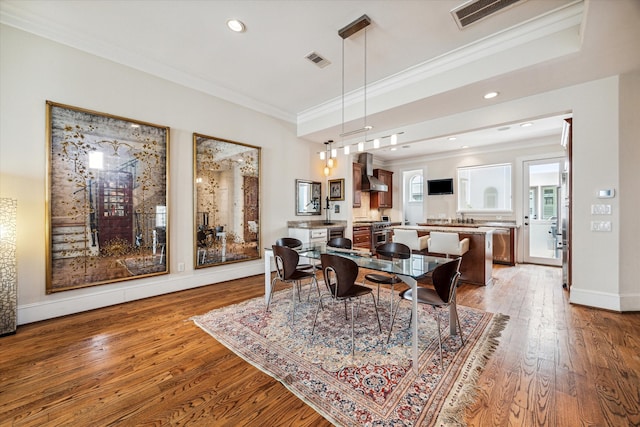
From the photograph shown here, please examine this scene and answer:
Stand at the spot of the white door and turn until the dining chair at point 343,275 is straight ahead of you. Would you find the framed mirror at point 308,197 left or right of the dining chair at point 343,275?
right

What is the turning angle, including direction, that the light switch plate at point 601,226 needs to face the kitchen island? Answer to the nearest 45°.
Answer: approximately 90° to its right

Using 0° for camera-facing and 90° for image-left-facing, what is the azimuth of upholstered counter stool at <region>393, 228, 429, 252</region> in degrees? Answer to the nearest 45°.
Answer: approximately 225°

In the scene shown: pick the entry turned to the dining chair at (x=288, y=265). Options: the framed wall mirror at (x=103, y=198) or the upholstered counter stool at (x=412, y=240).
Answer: the framed wall mirror

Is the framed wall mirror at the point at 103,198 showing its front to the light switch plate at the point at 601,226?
yes

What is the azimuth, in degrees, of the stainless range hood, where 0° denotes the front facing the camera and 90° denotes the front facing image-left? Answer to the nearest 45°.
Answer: approximately 315°

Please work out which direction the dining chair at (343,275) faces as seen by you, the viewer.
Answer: facing away from the viewer and to the right of the viewer

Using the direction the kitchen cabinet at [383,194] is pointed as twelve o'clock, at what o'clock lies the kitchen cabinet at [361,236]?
the kitchen cabinet at [361,236] is roughly at 2 o'clock from the kitchen cabinet at [383,194].

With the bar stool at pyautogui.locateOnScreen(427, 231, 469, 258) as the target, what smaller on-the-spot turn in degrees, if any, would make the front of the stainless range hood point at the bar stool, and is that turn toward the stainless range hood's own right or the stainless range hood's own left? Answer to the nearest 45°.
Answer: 0° — it already faces it

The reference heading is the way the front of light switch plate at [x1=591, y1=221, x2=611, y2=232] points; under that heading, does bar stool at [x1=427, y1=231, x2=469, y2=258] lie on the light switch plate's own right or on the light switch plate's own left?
on the light switch plate's own right
